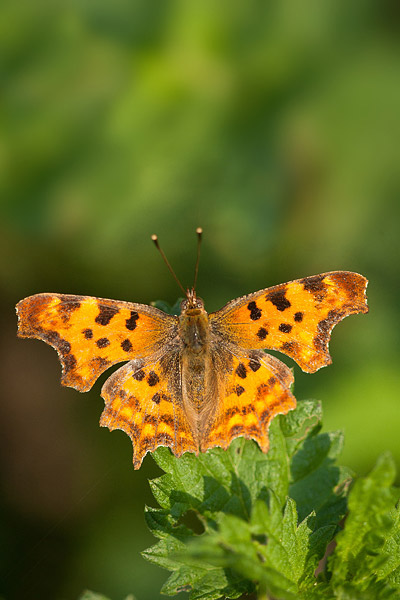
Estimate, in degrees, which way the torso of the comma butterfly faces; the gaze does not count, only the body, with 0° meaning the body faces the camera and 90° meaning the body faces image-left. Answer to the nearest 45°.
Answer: approximately 180°
